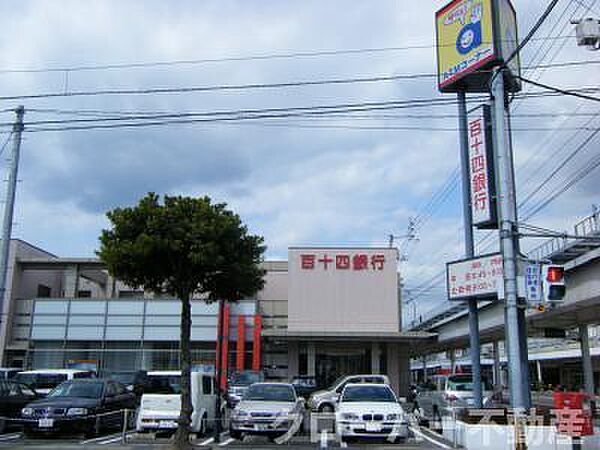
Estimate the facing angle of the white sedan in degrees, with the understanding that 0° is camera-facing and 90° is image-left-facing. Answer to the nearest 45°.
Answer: approximately 0°

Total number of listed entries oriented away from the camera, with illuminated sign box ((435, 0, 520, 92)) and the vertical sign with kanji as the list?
0

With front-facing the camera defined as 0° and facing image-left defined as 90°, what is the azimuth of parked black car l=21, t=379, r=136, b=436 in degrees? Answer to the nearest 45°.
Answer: approximately 45°

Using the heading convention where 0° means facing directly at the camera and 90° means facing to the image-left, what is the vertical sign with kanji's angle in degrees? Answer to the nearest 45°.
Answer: approximately 45°

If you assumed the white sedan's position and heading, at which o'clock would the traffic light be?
The traffic light is roughly at 10 o'clock from the white sedan.

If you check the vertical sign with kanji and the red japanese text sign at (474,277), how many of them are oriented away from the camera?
0

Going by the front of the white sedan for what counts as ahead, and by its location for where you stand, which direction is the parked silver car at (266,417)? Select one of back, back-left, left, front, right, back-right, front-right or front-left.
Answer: right

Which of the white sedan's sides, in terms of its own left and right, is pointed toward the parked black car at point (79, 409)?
right

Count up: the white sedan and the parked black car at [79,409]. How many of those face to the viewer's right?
0

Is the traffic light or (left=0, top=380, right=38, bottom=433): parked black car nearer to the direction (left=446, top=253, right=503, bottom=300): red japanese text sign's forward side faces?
the parked black car

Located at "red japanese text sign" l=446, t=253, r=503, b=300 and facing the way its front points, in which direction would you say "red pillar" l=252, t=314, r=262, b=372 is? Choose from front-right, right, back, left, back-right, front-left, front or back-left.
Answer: right
